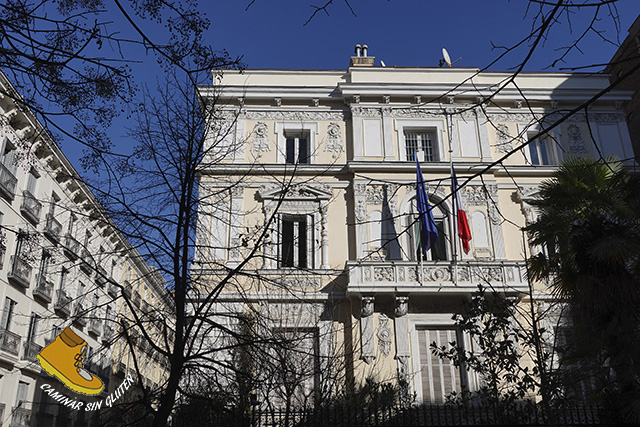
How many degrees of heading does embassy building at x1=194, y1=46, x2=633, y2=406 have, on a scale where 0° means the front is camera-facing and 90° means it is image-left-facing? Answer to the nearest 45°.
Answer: approximately 0°
